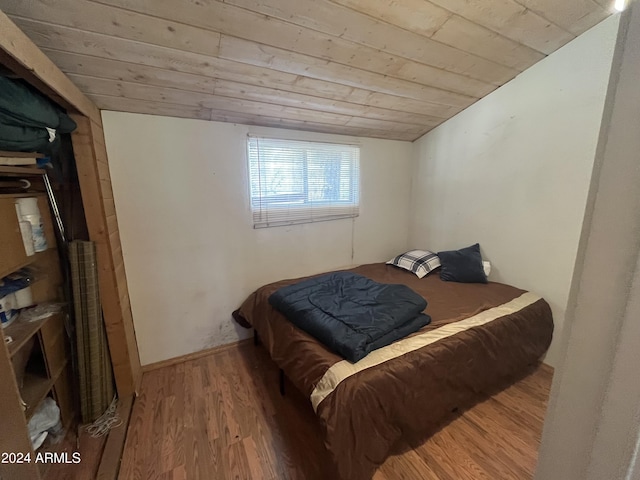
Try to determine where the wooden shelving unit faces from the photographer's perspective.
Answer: facing the viewer and to the right of the viewer

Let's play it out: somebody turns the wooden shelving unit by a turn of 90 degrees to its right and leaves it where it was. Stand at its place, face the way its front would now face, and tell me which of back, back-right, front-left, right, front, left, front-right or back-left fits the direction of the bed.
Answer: left

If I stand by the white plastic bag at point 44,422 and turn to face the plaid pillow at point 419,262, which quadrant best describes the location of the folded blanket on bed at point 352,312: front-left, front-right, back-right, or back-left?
front-right

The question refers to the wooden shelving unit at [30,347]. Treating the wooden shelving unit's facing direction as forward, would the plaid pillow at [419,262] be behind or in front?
in front

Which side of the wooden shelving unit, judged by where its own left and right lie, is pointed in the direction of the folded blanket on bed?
front
